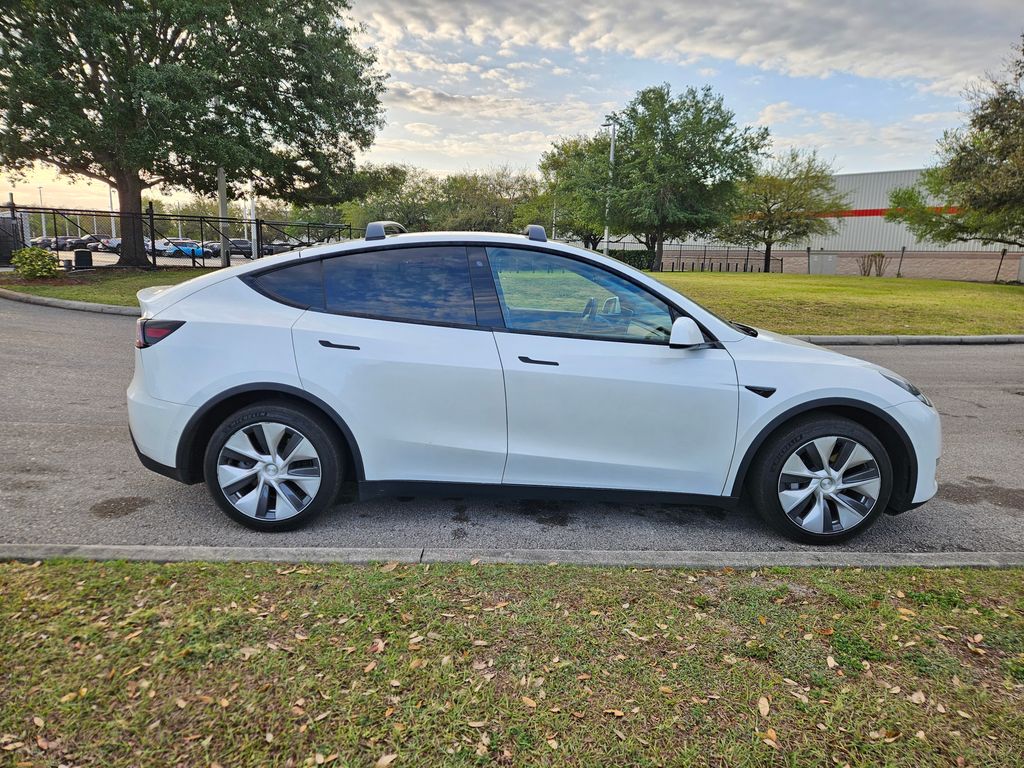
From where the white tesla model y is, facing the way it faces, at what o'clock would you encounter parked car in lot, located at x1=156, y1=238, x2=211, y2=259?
The parked car in lot is roughly at 8 o'clock from the white tesla model y.

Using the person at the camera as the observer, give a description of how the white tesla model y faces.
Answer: facing to the right of the viewer

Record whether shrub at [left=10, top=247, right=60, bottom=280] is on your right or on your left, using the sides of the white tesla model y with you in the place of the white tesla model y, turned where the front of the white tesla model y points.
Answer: on your left

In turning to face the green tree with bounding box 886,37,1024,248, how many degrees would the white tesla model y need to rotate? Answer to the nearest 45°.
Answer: approximately 45° to its left

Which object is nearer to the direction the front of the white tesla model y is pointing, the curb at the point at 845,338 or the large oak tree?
the curb

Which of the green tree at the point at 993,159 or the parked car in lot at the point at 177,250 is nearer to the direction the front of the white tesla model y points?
the green tree

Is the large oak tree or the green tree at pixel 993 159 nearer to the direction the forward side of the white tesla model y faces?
the green tree

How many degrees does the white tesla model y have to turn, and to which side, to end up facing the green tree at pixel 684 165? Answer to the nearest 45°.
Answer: approximately 90° to its left

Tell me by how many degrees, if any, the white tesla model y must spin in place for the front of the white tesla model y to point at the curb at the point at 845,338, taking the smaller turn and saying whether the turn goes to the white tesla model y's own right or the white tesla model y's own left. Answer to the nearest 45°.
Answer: approximately 45° to the white tesla model y's own left

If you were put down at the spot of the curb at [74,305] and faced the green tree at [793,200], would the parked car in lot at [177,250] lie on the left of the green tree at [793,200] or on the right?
left

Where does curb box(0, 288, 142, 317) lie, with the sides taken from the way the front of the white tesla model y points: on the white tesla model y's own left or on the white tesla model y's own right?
on the white tesla model y's own left

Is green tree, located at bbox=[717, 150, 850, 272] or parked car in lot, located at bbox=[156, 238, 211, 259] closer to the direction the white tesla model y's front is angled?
the green tree

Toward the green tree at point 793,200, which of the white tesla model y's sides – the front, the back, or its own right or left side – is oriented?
left
